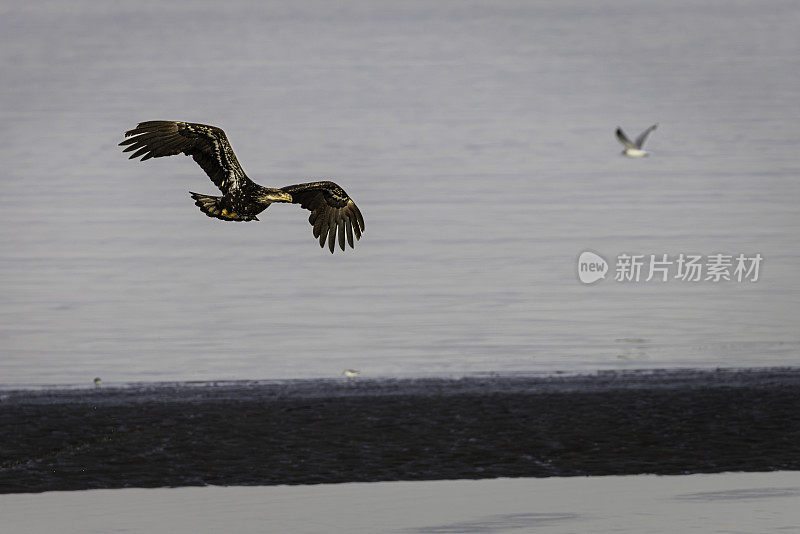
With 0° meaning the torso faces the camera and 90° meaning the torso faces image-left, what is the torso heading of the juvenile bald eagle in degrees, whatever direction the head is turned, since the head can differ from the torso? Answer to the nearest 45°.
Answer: approximately 315°
